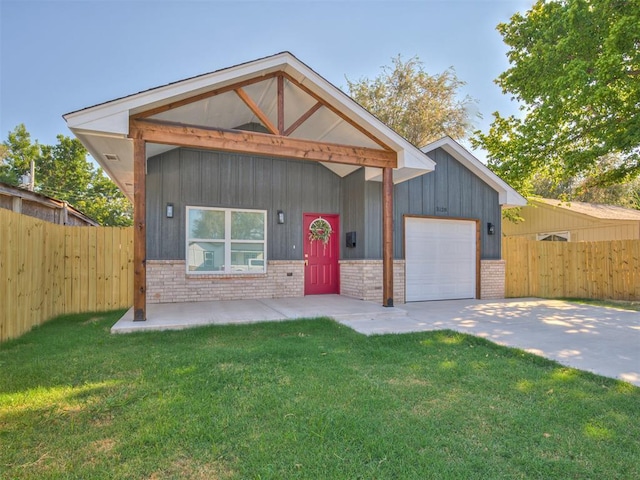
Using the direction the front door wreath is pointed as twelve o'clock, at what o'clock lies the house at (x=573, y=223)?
The house is roughly at 8 o'clock from the front door wreath.

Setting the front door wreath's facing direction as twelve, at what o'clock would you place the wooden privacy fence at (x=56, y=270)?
The wooden privacy fence is roughly at 2 o'clock from the front door wreath.

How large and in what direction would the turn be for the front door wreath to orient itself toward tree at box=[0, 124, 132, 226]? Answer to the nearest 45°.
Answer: approximately 135° to its right

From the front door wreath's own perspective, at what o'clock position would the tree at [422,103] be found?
The tree is roughly at 7 o'clock from the front door wreath.

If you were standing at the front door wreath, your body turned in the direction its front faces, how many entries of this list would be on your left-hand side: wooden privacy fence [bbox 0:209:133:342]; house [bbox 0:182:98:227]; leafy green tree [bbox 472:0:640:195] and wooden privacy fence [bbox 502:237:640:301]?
2

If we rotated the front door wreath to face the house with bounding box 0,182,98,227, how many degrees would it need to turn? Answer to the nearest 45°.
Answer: approximately 90° to its right

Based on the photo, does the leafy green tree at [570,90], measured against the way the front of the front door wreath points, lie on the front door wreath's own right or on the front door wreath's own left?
on the front door wreath's own left

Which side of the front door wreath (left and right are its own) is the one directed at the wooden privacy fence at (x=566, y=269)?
left

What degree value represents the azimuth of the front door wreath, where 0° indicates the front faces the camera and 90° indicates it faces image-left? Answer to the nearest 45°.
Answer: approximately 0°
